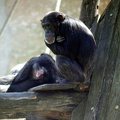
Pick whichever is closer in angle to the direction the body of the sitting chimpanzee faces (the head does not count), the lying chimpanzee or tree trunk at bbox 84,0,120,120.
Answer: the lying chimpanzee

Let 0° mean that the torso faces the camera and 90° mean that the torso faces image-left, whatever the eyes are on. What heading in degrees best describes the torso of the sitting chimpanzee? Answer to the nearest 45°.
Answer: approximately 90°

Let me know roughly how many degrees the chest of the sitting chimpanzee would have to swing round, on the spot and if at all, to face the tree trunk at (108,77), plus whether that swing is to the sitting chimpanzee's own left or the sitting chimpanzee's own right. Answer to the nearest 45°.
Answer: approximately 135° to the sitting chimpanzee's own left

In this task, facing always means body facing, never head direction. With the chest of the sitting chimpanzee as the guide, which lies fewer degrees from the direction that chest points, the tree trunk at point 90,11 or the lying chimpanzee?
the lying chimpanzee
